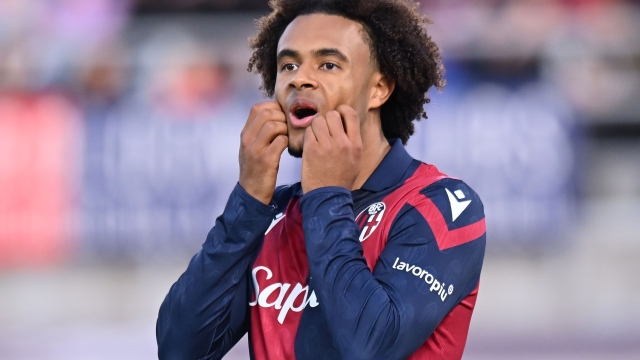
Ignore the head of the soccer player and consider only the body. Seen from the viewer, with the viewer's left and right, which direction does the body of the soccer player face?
facing the viewer and to the left of the viewer

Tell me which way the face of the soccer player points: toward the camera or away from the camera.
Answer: toward the camera
